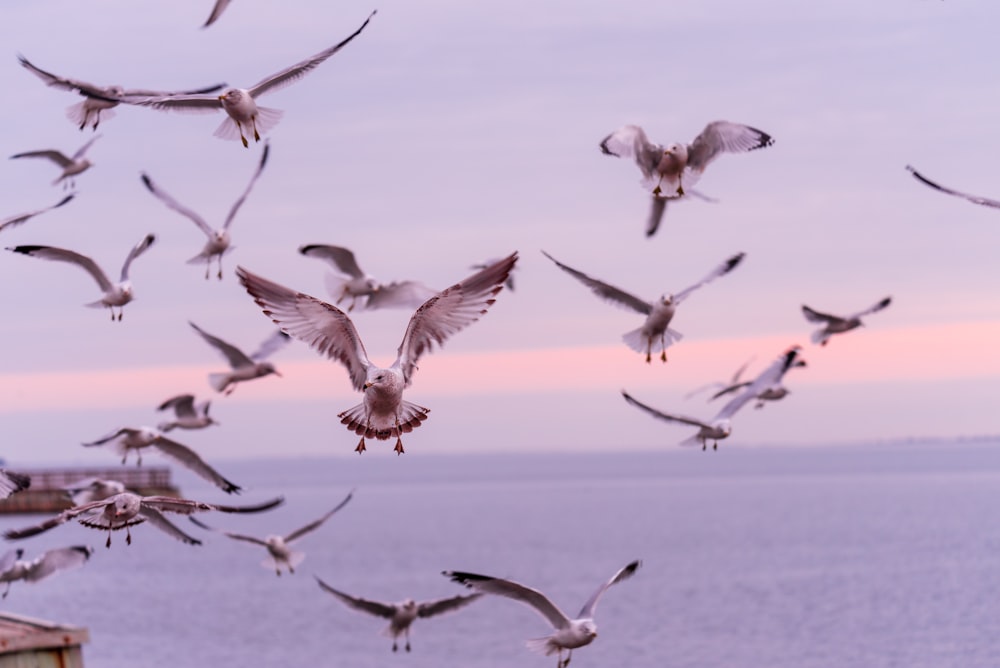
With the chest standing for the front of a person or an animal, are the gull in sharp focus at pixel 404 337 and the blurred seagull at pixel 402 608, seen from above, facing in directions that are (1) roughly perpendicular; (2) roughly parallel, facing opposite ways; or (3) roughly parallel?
roughly parallel

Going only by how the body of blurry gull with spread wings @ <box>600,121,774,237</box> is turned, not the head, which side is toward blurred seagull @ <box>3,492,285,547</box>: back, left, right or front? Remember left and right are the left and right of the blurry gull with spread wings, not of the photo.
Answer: right

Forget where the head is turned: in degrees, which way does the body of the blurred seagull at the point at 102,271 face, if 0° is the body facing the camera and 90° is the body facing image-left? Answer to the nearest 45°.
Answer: approximately 315°

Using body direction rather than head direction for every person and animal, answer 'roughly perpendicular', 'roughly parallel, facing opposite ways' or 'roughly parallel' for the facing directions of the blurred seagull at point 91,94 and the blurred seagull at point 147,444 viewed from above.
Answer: roughly parallel

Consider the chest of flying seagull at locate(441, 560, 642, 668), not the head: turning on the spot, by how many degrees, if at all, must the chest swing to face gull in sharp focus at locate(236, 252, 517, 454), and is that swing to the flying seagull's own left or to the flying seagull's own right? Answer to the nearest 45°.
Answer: approximately 45° to the flying seagull's own right

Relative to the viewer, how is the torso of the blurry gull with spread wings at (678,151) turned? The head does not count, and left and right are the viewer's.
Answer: facing the viewer

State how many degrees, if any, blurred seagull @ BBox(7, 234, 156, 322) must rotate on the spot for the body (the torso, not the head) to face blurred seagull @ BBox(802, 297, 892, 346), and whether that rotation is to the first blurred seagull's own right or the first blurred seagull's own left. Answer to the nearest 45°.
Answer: approximately 45° to the first blurred seagull's own left

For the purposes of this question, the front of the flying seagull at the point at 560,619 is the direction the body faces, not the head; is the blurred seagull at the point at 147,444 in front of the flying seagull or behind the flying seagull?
behind

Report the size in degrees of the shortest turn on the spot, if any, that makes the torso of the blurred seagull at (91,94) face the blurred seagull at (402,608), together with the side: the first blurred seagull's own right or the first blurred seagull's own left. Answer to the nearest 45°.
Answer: approximately 90° to the first blurred seagull's own left

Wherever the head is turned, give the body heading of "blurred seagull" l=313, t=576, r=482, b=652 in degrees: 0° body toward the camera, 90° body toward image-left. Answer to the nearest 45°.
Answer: approximately 0°

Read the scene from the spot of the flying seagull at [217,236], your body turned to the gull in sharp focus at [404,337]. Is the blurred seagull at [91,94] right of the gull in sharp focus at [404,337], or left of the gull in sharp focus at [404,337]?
right

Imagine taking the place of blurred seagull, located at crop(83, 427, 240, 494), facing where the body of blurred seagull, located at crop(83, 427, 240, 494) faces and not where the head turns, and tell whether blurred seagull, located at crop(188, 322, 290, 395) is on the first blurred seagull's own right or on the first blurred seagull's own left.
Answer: on the first blurred seagull's own left

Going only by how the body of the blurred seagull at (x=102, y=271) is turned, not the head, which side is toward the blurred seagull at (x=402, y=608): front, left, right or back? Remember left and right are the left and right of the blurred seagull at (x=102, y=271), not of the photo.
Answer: left

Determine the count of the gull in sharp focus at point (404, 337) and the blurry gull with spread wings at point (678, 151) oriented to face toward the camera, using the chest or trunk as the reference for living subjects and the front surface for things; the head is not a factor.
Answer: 2
